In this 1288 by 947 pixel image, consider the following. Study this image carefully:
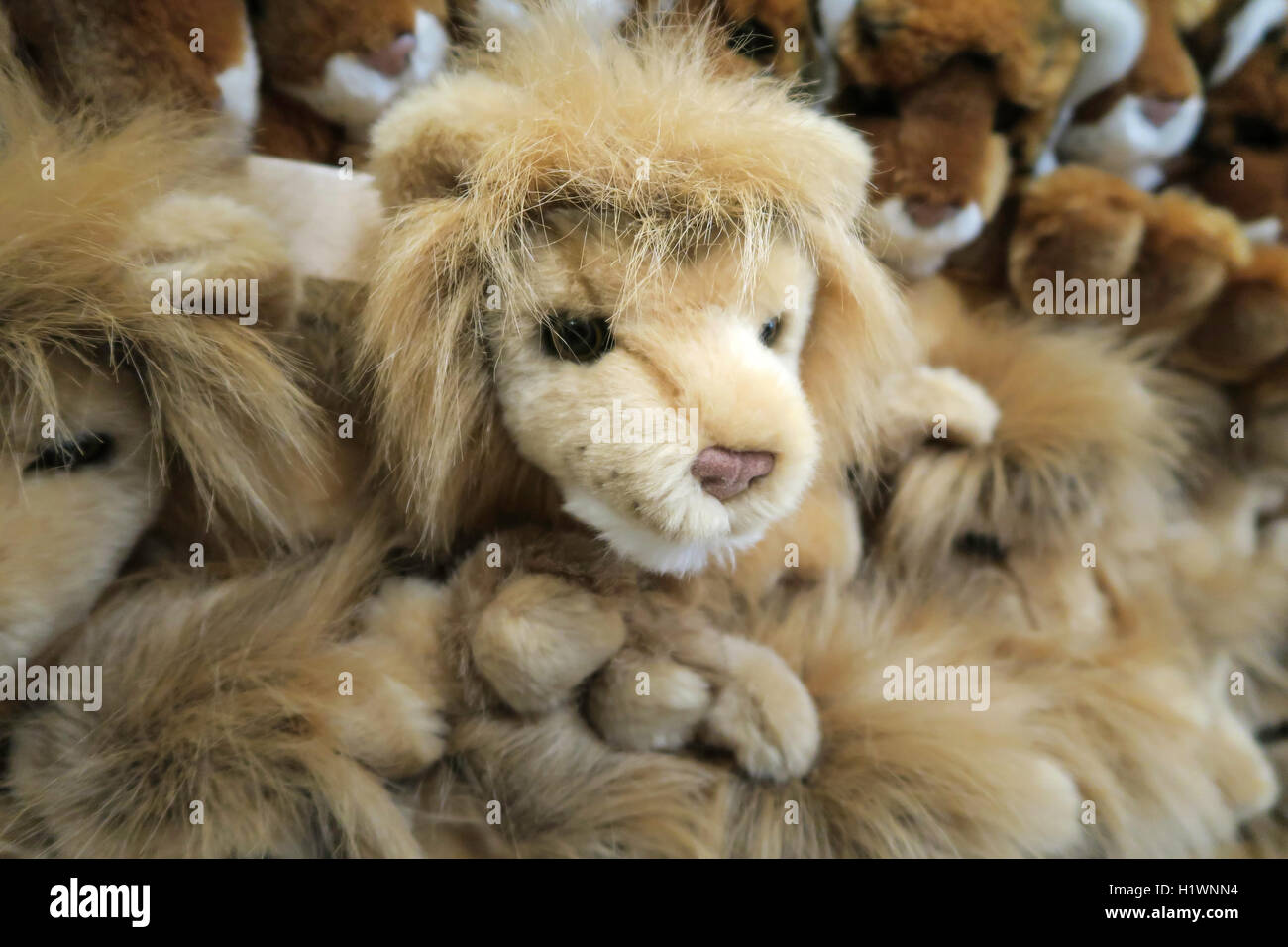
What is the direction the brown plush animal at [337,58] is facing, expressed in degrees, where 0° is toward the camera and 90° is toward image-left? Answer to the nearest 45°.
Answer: approximately 315°

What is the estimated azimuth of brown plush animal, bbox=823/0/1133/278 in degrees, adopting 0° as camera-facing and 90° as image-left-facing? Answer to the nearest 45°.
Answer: approximately 0°

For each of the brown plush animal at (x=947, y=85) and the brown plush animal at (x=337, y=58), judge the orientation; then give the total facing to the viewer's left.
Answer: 0
